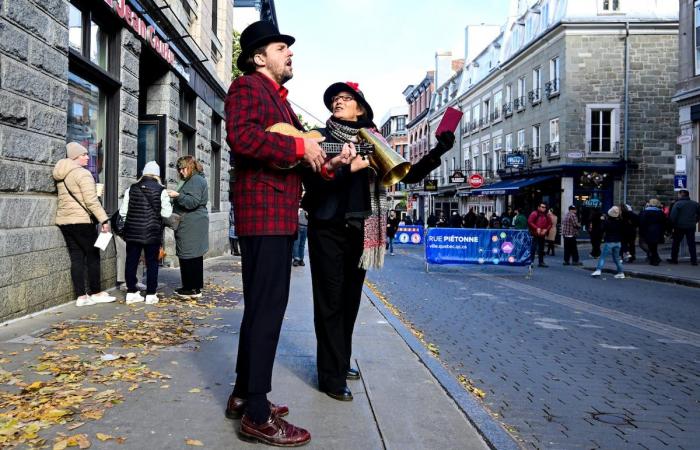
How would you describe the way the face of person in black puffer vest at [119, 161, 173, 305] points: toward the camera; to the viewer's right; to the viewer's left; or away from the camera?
away from the camera

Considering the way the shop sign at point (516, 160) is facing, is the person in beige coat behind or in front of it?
in front

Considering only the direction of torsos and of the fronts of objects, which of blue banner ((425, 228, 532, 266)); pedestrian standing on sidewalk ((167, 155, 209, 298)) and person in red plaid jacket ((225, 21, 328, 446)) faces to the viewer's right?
the person in red plaid jacket

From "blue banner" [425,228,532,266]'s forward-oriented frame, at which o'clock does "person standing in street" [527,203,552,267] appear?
The person standing in street is roughly at 7 o'clock from the blue banner.

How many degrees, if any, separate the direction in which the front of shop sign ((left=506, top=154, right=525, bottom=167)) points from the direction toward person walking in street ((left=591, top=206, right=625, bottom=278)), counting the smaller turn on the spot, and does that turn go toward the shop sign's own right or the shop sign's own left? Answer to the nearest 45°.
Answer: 0° — it already faces them

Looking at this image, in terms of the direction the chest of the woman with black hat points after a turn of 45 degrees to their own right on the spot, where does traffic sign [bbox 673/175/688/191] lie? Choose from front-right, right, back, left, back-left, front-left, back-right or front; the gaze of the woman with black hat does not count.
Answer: back-left

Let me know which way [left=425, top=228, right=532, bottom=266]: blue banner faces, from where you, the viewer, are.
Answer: facing the viewer

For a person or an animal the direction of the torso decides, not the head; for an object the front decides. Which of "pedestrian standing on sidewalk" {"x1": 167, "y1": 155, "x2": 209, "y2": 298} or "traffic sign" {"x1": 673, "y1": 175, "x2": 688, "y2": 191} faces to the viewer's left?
the pedestrian standing on sidewalk

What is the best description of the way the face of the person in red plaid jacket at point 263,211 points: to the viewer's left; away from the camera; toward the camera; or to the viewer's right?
to the viewer's right

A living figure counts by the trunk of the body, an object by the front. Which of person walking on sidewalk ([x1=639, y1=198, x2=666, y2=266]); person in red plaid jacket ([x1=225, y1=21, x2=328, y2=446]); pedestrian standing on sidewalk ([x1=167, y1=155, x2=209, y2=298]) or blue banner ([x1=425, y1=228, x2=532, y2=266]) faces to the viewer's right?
the person in red plaid jacket
